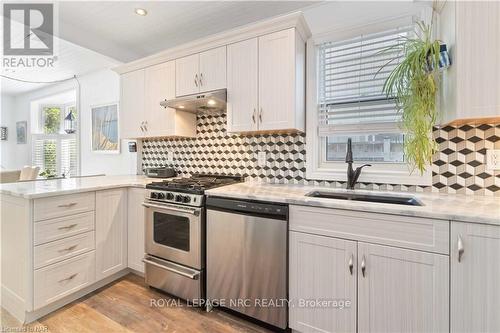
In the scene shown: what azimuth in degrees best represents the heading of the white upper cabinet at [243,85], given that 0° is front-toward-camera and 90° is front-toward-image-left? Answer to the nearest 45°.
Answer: approximately 45°

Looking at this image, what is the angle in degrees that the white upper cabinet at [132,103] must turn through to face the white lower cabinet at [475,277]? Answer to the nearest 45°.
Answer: approximately 90° to its left

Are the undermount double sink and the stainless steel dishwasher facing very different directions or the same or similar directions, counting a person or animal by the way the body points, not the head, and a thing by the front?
same or similar directions

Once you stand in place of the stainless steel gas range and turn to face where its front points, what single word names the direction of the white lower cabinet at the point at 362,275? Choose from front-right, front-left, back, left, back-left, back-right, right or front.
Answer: left

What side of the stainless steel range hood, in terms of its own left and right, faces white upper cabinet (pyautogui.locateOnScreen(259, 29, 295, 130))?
left

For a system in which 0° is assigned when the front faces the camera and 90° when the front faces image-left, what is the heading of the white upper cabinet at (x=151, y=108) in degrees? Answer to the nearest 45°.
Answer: approximately 45°

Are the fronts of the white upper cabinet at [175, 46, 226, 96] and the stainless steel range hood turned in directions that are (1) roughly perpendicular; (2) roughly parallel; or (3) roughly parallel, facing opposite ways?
roughly parallel

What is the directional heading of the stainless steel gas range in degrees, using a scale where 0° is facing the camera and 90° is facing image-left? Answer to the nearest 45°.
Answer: approximately 45°

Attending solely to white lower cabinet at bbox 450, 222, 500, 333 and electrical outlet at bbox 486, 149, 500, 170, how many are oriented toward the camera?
2

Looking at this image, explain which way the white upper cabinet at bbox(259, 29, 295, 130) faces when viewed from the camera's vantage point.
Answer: facing the viewer and to the left of the viewer

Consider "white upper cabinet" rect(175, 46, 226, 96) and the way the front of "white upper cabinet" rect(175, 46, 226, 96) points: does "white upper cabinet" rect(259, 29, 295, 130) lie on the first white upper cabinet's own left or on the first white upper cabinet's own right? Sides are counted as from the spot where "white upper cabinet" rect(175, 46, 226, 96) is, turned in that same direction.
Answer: on the first white upper cabinet's own left

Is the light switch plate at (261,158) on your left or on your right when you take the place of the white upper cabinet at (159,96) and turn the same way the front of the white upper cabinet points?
on your left

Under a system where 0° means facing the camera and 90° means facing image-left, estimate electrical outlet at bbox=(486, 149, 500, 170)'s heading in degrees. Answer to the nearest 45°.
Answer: approximately 0°

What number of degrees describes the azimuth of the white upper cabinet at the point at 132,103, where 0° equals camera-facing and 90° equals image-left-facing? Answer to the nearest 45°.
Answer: approximately 45°
